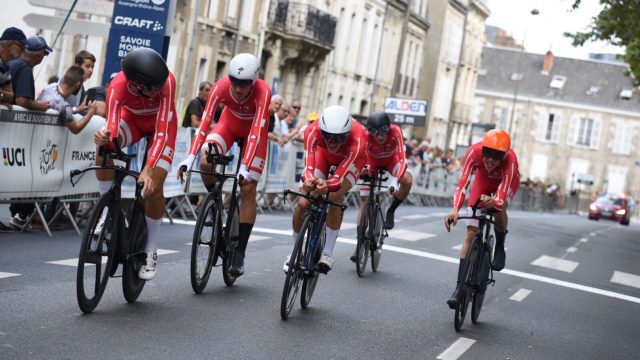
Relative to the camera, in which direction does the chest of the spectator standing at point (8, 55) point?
to the viewer's right

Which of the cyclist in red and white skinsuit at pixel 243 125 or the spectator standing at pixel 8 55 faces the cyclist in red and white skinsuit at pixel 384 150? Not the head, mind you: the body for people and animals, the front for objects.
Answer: the spectator standing

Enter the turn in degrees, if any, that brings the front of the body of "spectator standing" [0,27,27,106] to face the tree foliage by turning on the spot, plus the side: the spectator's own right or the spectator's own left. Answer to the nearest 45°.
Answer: approximately 45° to the spectator's own left

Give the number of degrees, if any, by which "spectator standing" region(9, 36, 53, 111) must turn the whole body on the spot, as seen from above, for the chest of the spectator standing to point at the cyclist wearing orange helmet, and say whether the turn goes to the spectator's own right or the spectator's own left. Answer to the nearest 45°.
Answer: approximately 45° to the spectator's own right

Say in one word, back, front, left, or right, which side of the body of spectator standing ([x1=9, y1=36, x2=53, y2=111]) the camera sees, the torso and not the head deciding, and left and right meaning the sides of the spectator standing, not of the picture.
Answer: right

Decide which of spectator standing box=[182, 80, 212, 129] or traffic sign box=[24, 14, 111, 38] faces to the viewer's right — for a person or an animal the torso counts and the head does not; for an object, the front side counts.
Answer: the spectator standing

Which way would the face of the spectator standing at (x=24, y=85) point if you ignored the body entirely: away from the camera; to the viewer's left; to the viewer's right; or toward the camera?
to the viewer's right

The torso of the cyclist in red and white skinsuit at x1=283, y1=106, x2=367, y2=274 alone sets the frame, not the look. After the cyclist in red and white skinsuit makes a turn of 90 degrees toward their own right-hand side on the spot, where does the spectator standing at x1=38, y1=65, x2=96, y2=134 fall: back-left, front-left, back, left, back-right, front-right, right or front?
front-right
